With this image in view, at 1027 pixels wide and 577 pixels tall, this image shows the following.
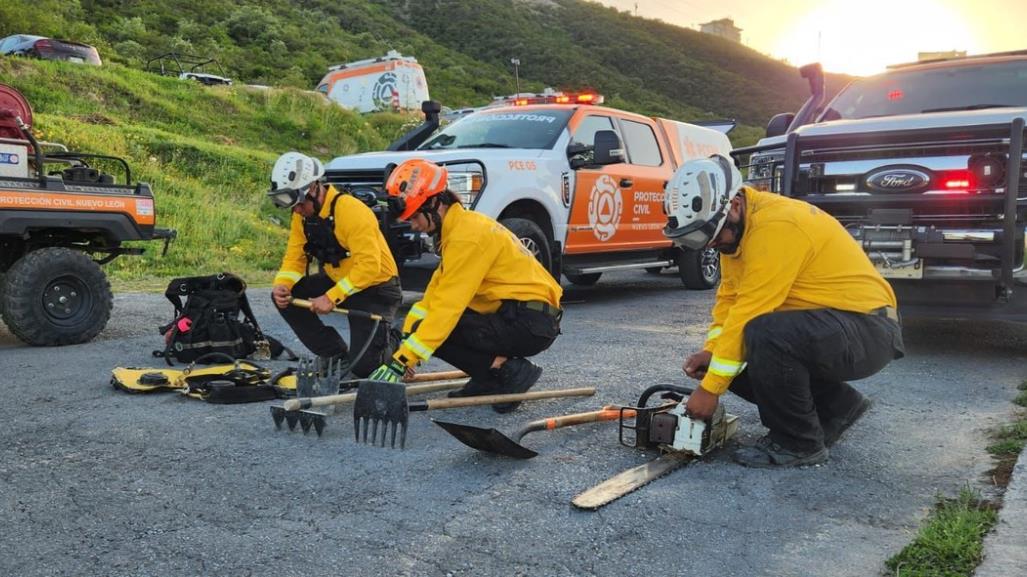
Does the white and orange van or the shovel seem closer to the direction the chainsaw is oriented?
the shovel

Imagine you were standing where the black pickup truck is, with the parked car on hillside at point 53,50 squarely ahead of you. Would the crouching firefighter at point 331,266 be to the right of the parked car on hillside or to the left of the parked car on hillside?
left

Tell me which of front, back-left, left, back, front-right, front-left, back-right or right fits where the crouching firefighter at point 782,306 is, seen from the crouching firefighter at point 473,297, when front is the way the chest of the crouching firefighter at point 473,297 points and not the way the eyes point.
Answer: back-left

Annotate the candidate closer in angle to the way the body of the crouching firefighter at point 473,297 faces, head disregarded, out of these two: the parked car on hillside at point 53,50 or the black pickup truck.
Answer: the parked car on hillside

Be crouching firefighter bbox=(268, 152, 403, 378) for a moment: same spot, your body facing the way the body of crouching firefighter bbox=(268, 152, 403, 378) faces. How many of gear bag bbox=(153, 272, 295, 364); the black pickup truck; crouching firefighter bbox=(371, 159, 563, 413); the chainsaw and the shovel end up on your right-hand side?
1

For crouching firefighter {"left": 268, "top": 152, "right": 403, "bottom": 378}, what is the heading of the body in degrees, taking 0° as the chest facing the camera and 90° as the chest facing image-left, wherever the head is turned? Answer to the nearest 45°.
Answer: approximately 45°

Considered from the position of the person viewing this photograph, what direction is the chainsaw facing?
facing the viewer and to the left of the viewer

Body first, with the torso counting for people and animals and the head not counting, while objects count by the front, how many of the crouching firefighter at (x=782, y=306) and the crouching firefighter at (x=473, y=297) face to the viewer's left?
2

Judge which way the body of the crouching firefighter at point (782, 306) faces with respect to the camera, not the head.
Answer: to the viewer's left

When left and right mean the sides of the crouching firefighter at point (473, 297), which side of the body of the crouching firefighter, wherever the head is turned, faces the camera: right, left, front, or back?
left

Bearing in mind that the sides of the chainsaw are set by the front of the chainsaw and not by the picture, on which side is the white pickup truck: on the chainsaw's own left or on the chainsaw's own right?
on the chainsaw's own right

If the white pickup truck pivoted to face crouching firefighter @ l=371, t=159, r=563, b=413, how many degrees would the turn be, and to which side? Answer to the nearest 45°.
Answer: approximately 45° to its left

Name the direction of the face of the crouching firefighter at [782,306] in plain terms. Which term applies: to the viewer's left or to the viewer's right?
to the viewer's left

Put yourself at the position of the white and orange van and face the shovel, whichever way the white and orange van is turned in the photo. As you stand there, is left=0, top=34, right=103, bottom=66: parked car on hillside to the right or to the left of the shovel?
right

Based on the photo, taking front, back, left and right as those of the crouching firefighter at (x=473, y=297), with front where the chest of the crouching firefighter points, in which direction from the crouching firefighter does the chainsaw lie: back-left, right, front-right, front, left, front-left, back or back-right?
back-left

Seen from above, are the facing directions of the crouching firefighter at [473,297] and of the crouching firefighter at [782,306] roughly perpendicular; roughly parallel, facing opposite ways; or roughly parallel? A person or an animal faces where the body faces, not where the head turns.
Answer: roughly parallel
